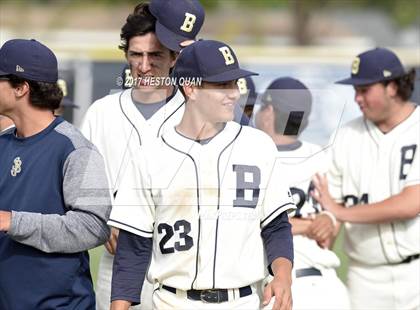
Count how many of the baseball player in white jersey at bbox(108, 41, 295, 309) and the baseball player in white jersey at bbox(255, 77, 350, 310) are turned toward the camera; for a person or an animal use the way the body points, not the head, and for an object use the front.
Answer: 1

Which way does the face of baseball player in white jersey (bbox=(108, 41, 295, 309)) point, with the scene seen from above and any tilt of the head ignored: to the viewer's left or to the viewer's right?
to the viewer's right

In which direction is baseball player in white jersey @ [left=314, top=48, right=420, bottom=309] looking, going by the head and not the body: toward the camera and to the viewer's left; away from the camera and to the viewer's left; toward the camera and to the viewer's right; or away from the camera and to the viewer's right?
toward the camera and to the viewer's left

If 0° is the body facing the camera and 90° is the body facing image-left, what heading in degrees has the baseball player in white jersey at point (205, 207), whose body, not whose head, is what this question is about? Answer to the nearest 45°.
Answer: approximately 0°
